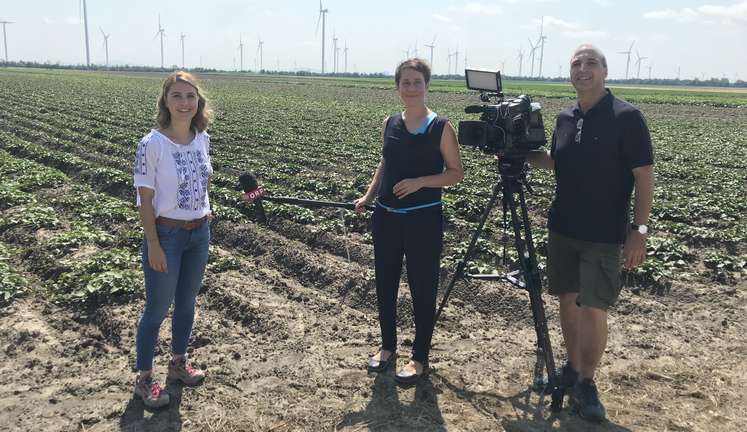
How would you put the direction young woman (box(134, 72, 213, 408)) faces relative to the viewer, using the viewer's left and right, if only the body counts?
facing the viewer and to the right of the viewer

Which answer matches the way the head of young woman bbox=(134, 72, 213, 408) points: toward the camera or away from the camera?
toward the camera

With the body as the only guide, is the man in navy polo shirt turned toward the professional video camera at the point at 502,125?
no

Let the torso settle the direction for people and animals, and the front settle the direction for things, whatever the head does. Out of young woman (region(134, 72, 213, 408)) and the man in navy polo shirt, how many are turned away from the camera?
0

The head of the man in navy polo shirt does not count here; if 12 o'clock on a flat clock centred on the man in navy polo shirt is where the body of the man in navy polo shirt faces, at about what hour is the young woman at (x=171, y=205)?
The young woman is roughly at 1 o'clock from the man in navy polo shirt.

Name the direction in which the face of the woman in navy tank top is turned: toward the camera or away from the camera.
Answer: toward the camera

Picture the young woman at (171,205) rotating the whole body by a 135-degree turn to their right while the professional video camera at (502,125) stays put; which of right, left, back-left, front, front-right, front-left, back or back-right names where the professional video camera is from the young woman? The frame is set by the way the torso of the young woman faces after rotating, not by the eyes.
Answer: back

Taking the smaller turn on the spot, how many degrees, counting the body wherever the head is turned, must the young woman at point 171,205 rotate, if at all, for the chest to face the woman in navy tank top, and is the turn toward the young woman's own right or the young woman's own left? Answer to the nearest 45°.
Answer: approximately 45° to the young woman's own left

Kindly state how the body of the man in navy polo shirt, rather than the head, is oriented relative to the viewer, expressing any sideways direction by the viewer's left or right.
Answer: facing the viewer and to the left of the viewer
